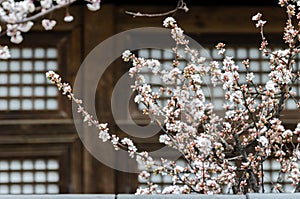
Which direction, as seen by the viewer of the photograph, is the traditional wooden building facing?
facing the viewer
